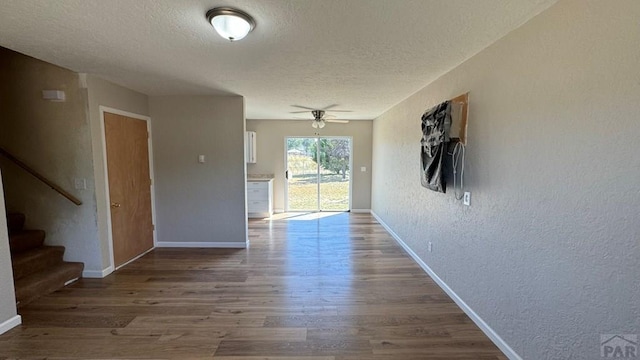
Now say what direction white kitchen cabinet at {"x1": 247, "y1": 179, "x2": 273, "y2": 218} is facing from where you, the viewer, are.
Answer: facing the viewer

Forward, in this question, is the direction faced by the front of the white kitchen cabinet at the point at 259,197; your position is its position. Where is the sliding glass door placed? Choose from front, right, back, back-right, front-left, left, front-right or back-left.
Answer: left

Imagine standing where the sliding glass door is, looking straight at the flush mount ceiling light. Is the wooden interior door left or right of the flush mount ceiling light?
right

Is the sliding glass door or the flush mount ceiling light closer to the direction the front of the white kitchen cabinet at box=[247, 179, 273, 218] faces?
the flush mount ceiling light

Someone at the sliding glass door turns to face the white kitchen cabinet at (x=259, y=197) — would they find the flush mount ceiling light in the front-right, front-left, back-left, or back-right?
front-left

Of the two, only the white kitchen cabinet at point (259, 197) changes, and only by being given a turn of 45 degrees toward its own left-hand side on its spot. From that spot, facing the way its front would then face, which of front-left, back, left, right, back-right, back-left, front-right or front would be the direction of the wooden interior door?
right

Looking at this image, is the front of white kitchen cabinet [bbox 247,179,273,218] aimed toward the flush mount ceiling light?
yes
